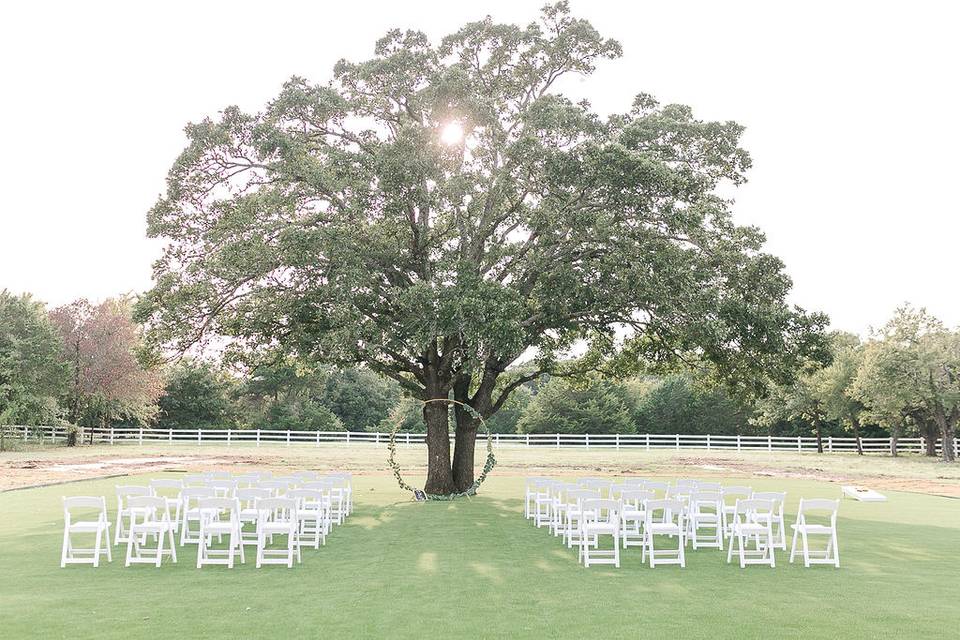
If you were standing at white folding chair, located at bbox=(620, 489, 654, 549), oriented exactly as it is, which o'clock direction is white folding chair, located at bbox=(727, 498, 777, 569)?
white folding chair, located at bbox=(727, 498, 777, 569) is roughly at 4 o'clock from white folding chair, located at bbox=(620, 489, 654, 549).

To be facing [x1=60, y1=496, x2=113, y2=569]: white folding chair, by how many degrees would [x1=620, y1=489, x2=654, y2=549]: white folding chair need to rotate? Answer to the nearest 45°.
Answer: approximately 135° to its left

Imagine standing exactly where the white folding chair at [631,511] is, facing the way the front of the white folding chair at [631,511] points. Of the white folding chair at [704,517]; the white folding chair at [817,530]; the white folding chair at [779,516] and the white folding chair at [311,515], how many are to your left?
1

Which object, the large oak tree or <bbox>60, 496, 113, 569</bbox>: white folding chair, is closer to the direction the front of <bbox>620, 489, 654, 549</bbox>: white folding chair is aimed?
the large oak tree

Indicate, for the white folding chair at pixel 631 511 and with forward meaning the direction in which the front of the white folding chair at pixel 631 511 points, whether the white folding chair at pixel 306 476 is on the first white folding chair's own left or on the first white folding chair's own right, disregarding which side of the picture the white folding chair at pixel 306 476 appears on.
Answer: on the first white folding chair's own left

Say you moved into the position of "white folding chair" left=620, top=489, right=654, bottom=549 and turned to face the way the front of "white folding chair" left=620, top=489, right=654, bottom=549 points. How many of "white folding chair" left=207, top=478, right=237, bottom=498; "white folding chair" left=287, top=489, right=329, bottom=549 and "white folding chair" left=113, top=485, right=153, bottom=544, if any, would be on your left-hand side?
3

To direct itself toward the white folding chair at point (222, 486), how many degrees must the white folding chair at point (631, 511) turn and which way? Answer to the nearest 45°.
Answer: approximately 90° to its left

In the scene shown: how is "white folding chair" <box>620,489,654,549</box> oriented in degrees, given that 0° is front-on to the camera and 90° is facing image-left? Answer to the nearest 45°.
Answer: approximately 180°

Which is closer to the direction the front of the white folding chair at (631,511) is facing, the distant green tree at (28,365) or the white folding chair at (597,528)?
the distant green tree

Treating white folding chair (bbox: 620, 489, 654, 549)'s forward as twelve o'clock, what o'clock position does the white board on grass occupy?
The white board on grass is roughly at 1 o'clock from the white folding chair.

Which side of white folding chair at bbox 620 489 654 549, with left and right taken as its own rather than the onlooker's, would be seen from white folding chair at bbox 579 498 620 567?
back

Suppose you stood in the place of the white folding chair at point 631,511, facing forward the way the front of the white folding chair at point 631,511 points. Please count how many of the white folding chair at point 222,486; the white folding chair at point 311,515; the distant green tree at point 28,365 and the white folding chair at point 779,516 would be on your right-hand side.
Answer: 1

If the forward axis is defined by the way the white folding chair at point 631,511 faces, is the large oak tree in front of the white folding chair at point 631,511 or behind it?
in front

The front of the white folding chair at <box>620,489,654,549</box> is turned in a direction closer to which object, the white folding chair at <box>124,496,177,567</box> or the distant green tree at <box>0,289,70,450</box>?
the distant green tree

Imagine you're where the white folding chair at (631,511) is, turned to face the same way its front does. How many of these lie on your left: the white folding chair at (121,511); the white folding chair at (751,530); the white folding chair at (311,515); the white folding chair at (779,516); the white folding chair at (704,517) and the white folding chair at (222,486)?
3

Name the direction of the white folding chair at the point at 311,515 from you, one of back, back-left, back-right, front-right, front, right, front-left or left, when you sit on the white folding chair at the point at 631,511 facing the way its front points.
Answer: left
